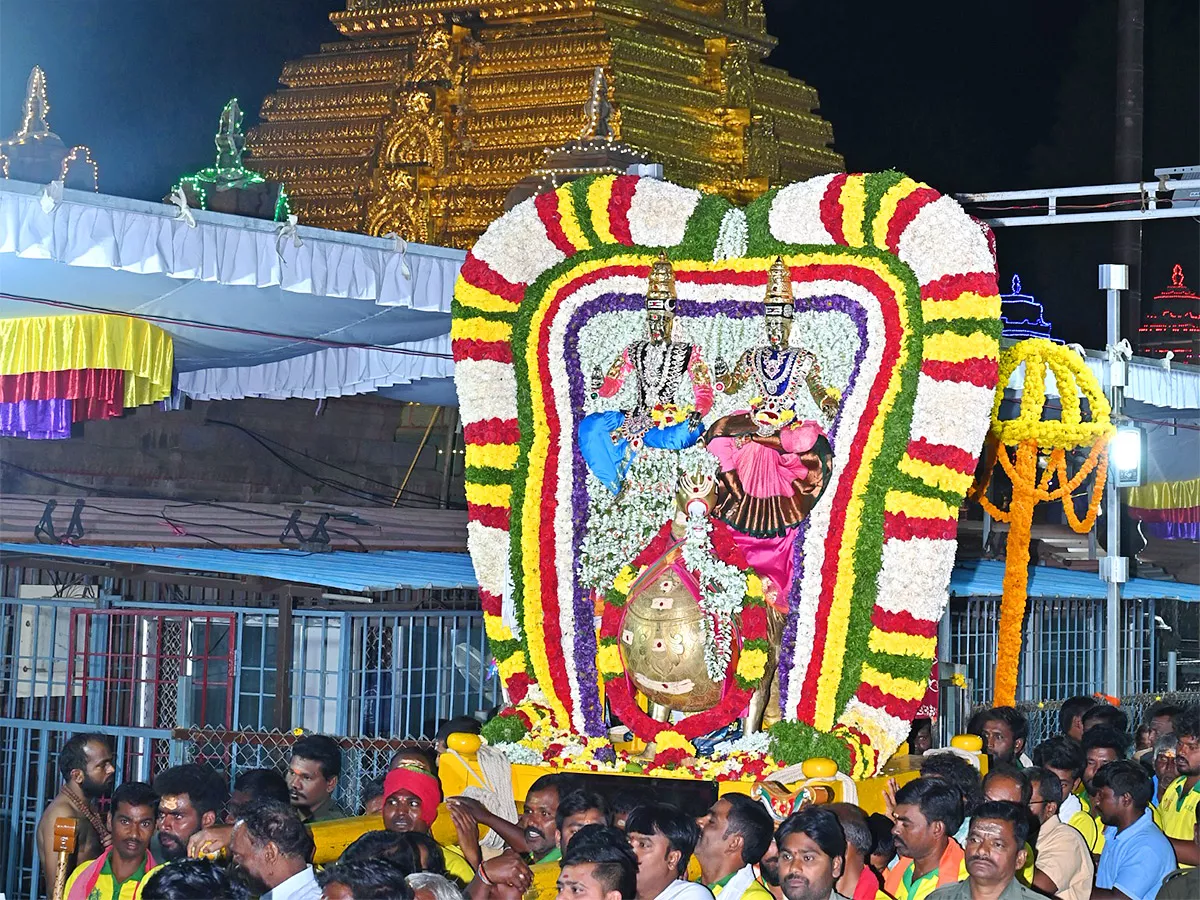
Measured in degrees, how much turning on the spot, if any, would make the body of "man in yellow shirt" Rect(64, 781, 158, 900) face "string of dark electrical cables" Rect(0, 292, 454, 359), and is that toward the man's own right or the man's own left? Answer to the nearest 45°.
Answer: approximately 180°

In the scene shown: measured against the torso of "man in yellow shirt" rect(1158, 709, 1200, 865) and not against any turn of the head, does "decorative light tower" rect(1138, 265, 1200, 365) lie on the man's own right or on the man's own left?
on the man's own right

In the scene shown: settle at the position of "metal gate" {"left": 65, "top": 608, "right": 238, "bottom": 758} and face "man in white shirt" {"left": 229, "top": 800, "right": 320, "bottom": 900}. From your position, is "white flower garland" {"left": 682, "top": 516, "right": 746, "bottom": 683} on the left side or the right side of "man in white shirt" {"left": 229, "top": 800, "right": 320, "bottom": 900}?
left

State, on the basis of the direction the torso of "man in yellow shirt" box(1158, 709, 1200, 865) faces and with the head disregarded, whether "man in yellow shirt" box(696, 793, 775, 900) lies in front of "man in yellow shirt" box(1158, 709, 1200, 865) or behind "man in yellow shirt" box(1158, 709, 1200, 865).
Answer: in front

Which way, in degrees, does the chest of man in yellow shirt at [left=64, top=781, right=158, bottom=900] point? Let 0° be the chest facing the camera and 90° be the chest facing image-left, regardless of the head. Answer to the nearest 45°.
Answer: approximately 0°

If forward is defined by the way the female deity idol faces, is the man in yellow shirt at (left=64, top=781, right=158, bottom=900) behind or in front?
in front

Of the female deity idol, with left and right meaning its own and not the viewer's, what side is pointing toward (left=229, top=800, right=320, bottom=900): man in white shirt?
front

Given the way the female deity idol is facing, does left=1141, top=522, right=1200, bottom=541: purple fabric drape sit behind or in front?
behind
